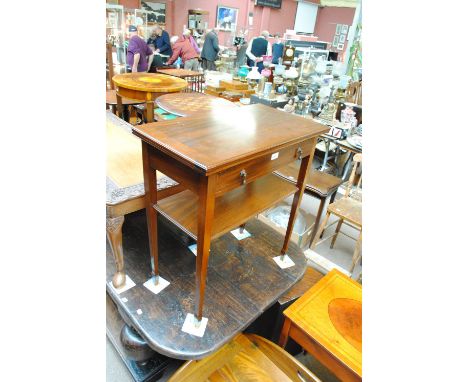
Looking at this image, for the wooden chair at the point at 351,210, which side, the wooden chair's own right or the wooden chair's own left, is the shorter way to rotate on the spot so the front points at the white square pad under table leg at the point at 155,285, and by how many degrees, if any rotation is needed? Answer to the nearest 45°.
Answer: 0° — it already faces it

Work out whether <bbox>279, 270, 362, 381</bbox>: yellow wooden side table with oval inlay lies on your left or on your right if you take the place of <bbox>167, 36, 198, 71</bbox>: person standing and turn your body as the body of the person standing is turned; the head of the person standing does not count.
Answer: on your left

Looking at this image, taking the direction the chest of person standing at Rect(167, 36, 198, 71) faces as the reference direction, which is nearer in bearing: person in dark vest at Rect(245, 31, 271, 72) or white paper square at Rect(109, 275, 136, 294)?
the white paper square

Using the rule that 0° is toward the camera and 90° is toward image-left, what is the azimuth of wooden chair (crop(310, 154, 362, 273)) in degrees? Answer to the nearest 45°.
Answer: approximately 45°

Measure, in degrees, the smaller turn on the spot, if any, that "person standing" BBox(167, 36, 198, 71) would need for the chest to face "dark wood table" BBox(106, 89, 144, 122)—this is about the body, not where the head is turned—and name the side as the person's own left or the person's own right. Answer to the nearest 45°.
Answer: approximately 90° to the person's own left

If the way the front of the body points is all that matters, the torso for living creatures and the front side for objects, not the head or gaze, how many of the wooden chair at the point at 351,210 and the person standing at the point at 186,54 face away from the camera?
0

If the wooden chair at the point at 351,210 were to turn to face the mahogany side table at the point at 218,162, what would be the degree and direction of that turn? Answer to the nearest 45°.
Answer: approximately 45° to its left

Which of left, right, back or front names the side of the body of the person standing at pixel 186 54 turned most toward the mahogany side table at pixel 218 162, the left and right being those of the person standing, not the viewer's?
left

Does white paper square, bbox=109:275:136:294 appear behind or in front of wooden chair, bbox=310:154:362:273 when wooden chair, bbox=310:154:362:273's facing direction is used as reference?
in front

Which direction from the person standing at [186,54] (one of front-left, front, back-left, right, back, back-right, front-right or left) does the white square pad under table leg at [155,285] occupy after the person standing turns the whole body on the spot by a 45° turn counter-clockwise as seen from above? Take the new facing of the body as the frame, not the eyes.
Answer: front-left

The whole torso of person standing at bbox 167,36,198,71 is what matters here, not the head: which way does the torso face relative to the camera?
to the viewer's left

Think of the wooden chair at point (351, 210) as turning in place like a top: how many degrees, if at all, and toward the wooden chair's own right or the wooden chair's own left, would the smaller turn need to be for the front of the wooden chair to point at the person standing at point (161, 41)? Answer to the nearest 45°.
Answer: approximately 90° to the wooden chair's own right
